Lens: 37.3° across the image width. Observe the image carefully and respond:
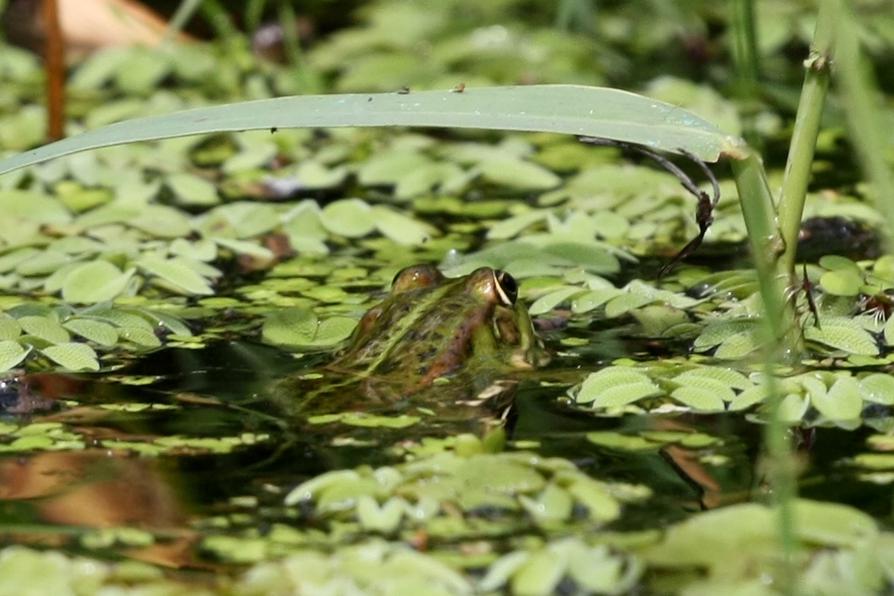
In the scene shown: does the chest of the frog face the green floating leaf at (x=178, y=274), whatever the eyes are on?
no

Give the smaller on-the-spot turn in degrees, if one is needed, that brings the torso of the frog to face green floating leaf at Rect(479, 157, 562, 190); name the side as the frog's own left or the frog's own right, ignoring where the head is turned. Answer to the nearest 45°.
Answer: approximately 45° to the frog's own left

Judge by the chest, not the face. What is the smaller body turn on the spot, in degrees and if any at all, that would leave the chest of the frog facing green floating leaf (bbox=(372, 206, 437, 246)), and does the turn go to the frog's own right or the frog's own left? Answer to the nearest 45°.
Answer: approximately 45° to the frog's own left

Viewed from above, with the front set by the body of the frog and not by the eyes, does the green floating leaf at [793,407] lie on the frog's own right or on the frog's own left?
on the frog's own right

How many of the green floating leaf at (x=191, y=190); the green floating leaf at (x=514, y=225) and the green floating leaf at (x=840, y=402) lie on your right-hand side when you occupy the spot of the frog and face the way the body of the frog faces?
1

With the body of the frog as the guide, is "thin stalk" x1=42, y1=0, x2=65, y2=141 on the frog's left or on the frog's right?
on the frog's left

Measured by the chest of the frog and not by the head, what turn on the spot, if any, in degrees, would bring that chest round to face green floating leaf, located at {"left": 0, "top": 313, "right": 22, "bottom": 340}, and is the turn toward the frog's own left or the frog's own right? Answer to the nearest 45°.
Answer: approximately 135° to the frog's own left

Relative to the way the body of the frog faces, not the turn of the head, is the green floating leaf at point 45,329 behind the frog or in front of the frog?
behind

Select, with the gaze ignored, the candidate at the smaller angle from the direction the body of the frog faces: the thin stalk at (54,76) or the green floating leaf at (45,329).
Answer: the thin stalk

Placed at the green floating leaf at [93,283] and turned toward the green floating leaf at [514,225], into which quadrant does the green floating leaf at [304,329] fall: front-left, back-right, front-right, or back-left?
front-right

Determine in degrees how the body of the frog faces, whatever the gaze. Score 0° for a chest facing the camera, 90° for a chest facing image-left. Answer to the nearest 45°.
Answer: approximately 225°

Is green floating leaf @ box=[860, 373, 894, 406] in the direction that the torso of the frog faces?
no

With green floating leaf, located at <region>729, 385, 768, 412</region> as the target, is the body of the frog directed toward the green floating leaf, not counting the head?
no

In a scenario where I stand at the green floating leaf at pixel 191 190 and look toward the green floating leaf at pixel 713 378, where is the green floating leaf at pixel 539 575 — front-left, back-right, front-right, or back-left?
front-right

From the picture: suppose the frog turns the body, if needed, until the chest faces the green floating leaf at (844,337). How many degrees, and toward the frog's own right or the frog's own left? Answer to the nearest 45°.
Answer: approximately 45° to the frog's own right

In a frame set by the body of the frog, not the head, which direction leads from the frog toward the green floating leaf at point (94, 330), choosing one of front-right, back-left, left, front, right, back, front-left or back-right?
back-left

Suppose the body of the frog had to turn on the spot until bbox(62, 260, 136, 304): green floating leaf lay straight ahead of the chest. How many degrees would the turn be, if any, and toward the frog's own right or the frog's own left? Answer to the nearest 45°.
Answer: approximately 135° to the frog's own left
